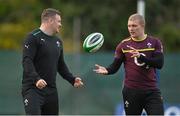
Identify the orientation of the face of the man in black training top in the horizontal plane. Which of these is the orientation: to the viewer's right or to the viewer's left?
to the viewer's right

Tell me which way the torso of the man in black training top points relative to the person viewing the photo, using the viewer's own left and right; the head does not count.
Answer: facing the viewer and to the right of the viewer
